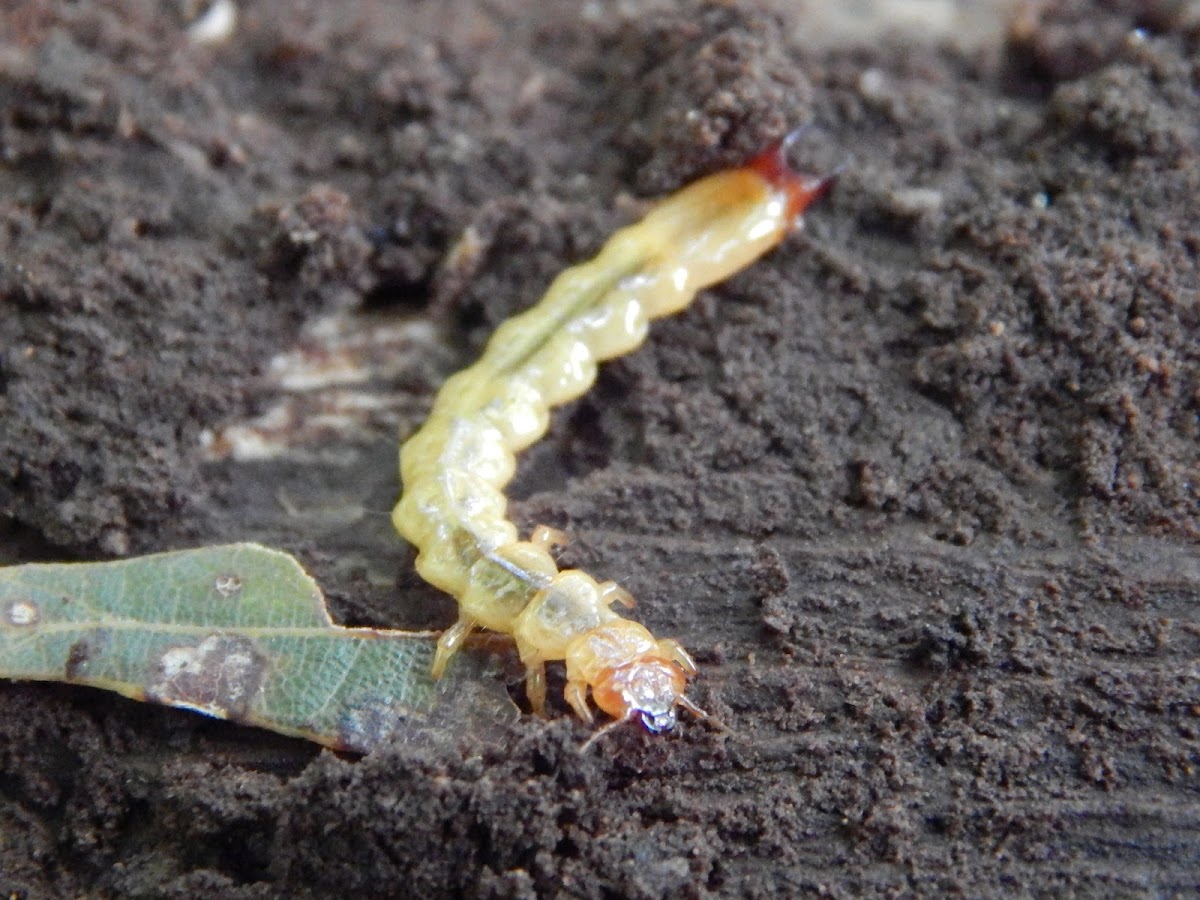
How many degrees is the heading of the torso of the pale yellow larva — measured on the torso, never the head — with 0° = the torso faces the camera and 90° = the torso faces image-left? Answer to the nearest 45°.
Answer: approximately 315°

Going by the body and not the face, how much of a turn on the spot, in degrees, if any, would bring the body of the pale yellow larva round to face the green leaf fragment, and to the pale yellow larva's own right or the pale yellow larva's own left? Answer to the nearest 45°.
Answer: approximately 90° to the pale yellow larva's own right
